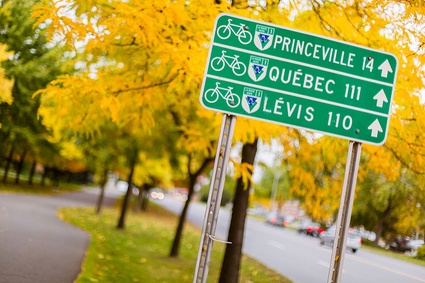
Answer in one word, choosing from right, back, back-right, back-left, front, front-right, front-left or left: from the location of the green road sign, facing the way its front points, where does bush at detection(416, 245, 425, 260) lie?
back-left

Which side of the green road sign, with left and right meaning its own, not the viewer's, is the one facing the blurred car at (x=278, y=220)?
back

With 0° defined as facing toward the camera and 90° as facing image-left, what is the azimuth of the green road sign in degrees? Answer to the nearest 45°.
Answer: approximately 0°

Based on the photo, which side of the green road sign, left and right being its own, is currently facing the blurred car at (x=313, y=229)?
back
